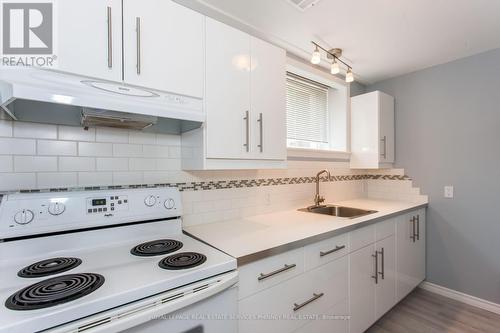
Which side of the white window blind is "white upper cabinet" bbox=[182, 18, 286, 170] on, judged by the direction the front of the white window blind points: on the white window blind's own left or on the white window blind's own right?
on the white window blind's own right

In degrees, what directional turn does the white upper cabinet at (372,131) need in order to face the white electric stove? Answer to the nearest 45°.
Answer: approximately 45° to its right

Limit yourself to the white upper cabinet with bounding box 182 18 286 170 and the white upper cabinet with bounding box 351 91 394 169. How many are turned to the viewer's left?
0

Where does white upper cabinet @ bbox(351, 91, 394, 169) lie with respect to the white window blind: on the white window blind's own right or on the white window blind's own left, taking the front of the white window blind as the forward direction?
on the white window blind's own left

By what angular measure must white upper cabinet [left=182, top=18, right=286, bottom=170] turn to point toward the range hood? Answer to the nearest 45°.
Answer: approximately 90° to its right

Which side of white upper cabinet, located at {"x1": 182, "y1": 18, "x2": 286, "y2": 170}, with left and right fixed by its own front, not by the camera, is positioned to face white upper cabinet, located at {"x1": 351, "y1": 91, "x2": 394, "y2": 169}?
left
